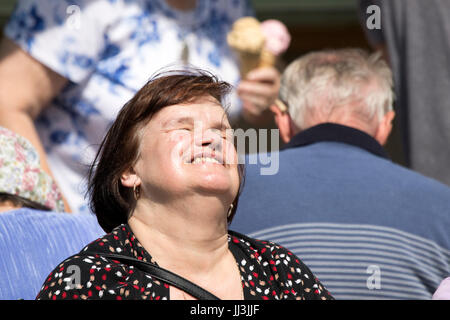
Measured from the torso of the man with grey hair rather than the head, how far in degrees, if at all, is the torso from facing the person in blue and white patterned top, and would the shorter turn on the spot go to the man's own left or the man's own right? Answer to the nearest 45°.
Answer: approximately 90° to the man's own left

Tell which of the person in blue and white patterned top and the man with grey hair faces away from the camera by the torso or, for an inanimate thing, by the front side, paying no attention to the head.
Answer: the man with grey hair

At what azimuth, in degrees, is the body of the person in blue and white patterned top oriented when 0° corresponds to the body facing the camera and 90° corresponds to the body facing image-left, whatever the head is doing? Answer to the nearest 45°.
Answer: approximately 315°

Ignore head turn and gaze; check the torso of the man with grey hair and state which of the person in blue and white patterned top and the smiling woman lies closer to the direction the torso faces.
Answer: the person in blue and white patterned top

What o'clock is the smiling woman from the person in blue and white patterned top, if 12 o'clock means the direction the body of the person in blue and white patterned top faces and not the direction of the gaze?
The smiling woman is roughly at 1 o'clock from the person in blue and white patterned top.

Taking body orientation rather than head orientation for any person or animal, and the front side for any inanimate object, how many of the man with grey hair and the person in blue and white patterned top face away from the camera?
1

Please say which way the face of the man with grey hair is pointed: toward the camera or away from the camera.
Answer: away from the camera

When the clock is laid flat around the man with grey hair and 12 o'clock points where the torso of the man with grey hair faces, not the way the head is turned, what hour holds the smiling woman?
The smiling woman is roughly at 7 o'clock from the man with grey hair.

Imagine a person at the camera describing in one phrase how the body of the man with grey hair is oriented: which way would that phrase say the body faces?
away from the camera
